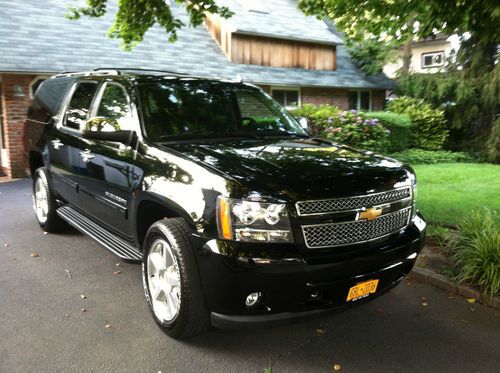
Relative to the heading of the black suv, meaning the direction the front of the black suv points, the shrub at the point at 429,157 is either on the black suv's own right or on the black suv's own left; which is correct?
on the black suv's own left

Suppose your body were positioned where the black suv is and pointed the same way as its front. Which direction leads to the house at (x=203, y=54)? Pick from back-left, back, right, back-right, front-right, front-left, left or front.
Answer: back-left

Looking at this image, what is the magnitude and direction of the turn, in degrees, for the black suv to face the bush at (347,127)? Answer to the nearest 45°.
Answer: approximately 135° to its left

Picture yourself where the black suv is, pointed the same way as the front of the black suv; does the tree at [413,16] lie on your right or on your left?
on your left

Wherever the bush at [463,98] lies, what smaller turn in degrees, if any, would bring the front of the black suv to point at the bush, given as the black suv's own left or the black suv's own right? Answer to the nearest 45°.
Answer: approximately 90° to the black suv's own left

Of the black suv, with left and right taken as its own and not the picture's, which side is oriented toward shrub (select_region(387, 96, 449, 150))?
left

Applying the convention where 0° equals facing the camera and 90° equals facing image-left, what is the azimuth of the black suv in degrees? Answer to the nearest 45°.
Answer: approximately 315°

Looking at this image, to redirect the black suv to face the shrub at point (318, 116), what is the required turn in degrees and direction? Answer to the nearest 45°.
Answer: approximately 135° to its left
